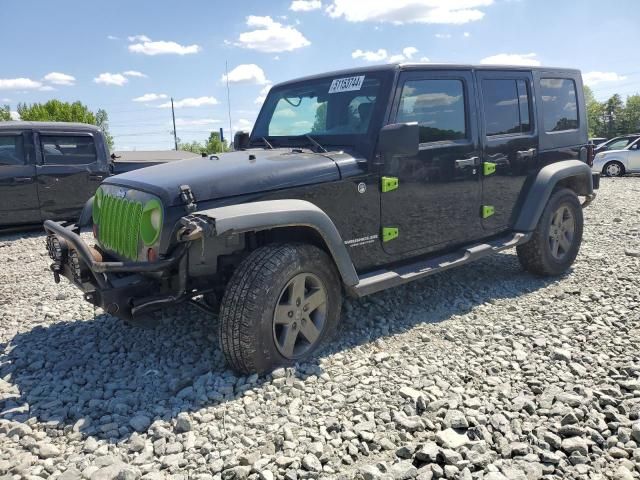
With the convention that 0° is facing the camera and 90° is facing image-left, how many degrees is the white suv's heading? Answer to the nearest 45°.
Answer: approximately 90°

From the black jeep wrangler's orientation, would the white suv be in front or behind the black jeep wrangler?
behind

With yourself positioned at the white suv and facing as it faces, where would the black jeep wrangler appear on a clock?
The black jeep wrangler is roughly at 9 o'clock from the white suv.
